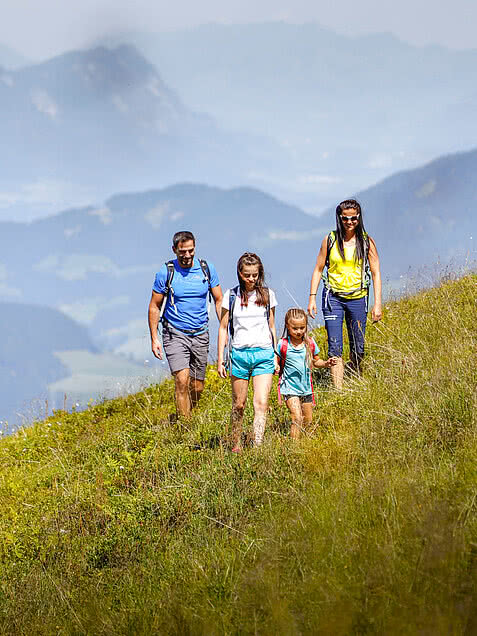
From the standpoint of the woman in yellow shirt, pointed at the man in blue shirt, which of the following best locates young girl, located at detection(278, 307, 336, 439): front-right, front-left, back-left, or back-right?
front-left

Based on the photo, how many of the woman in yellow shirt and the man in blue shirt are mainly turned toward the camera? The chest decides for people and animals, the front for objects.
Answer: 2

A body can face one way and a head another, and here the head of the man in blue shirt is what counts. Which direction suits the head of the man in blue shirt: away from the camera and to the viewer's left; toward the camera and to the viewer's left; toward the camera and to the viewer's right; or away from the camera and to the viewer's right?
toward the camera and to the viewer's right

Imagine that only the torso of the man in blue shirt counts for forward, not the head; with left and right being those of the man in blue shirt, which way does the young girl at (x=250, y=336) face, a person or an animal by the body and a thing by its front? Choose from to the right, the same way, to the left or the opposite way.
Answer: the same way

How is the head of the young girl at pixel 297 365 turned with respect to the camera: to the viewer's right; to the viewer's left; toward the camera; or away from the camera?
toward the camera

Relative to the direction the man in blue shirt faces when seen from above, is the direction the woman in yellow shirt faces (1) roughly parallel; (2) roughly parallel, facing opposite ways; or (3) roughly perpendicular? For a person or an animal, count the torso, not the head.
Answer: roughly parallel

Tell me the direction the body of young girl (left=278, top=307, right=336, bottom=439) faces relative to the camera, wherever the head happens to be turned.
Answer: toward the camera

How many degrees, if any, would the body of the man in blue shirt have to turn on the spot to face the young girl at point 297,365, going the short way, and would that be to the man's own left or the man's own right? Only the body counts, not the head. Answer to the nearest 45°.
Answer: approximately 45° to the man's own left

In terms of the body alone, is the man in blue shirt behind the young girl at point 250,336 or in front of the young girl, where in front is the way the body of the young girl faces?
behind

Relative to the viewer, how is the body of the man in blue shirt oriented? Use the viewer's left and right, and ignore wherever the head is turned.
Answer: facing the viewer

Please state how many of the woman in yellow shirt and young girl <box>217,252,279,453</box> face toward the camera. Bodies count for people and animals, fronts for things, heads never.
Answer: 2

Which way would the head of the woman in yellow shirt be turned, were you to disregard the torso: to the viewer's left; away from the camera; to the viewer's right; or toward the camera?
toward the camera

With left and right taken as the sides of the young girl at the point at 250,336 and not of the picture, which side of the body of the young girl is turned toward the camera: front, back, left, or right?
front

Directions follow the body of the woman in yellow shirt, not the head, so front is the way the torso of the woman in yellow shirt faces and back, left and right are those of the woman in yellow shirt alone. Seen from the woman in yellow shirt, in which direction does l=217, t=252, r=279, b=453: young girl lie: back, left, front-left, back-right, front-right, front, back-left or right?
front-right

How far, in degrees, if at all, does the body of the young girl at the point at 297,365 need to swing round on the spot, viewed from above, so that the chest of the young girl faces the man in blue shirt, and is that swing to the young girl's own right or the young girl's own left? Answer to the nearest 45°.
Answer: approximately 135° to the young girl's own right
